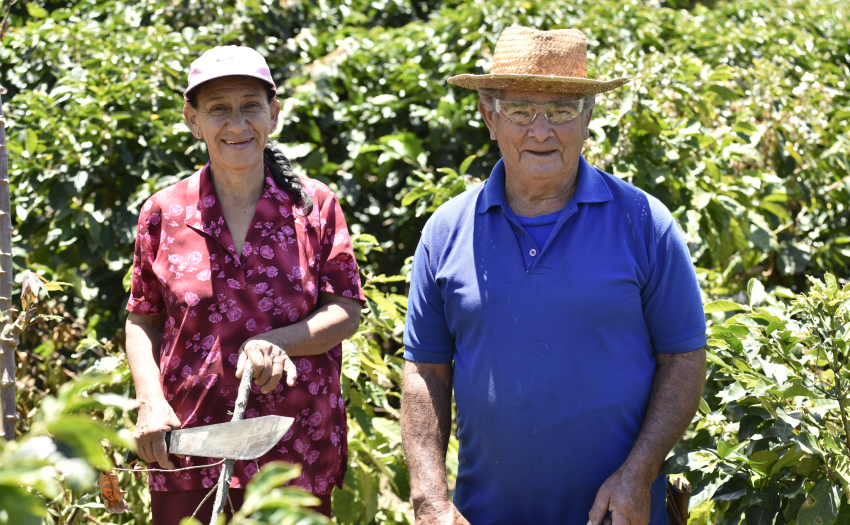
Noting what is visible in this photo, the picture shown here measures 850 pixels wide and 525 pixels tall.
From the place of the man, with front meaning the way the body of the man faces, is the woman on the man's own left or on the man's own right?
on the man's own right

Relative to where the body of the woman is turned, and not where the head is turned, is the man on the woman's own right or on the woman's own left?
on the woman's own left

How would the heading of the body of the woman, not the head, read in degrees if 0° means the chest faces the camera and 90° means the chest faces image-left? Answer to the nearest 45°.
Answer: approximately 0°

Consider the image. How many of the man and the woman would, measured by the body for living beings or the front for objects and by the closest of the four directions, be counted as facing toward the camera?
2
